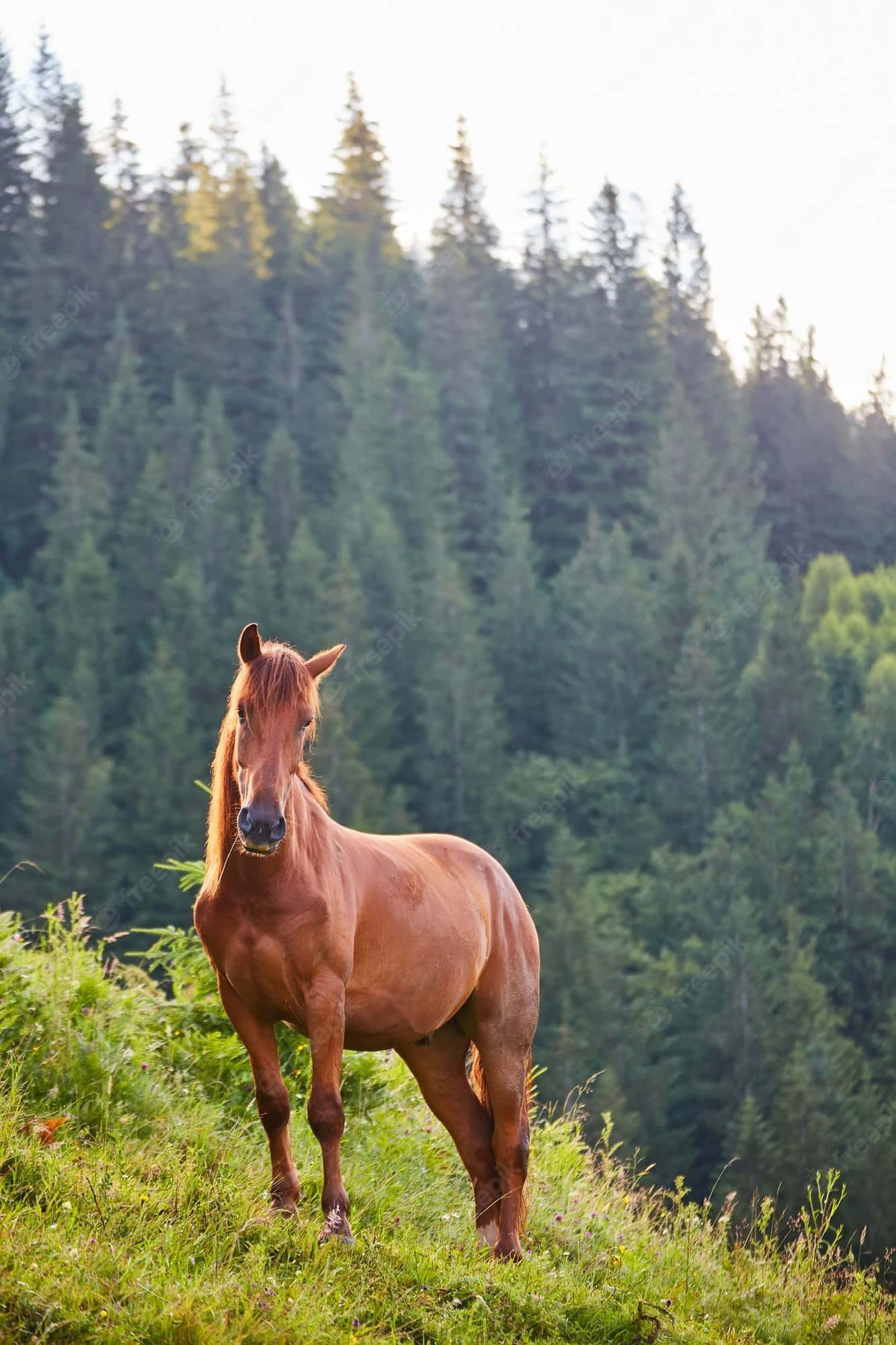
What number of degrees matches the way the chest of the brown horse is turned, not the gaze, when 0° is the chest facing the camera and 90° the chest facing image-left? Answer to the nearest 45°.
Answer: approximately 45°
